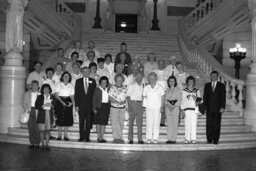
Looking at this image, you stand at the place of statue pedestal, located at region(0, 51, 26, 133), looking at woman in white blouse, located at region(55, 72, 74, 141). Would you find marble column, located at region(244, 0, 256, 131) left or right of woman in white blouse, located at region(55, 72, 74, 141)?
left

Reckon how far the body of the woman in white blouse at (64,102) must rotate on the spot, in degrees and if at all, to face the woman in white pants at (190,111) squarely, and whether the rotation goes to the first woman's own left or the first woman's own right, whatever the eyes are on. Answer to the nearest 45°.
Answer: approximately 90° to the first woman's own left

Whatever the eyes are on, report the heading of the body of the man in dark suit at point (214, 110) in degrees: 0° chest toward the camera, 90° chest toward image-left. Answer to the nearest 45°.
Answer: approximately 0°

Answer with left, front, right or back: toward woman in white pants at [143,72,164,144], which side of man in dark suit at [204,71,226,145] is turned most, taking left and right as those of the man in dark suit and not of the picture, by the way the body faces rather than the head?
right

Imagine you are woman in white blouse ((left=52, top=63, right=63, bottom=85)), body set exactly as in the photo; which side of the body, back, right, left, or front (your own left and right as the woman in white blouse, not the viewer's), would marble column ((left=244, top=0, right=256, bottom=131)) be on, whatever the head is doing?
left

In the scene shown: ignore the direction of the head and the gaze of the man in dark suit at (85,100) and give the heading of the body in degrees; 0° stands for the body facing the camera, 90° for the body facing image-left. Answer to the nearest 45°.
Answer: approximately 0°

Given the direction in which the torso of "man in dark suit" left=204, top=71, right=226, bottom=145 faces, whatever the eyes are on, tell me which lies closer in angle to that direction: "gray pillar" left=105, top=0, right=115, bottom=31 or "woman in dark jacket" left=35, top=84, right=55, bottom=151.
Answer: the woman in dark jacket

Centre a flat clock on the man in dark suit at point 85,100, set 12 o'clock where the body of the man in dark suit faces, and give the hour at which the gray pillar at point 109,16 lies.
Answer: The gray pillar is roughly at 6 o'clock from the man in dark suit.

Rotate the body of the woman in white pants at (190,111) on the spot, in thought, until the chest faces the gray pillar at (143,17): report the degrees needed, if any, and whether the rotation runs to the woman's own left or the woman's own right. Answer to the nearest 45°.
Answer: approximately 180°

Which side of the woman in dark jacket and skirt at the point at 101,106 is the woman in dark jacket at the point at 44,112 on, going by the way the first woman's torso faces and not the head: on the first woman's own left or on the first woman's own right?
on the first woman's own right
